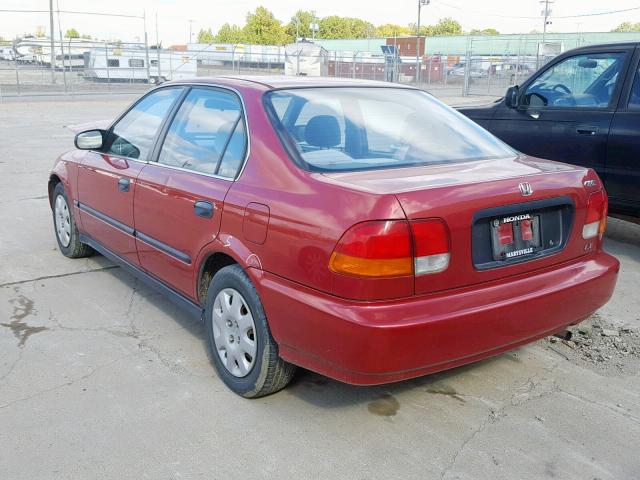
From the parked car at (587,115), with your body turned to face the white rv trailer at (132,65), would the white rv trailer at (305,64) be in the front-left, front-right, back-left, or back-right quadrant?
front-right

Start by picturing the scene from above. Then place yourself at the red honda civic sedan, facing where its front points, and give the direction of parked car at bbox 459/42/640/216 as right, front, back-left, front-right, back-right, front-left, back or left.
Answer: right

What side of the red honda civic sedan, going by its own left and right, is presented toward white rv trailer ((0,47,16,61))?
front

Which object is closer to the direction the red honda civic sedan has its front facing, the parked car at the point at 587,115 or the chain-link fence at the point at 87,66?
the chain-link fence

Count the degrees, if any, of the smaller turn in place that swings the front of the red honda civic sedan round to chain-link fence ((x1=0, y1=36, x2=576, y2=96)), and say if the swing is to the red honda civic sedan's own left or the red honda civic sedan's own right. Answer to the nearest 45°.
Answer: approximately 45° to the red honda civic sedan's own right

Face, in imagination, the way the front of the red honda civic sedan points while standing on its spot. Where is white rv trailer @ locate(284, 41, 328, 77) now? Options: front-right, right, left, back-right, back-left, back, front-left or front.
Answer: front-right

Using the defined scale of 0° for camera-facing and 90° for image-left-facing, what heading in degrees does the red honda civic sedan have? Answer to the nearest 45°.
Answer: approximately 135°

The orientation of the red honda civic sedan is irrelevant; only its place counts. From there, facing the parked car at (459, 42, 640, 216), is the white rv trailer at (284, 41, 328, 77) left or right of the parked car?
left

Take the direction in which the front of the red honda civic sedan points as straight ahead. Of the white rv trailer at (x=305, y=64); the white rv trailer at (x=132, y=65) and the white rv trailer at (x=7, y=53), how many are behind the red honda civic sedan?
0

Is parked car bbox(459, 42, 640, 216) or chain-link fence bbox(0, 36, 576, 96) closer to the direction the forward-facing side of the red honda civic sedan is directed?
the chain-link fence

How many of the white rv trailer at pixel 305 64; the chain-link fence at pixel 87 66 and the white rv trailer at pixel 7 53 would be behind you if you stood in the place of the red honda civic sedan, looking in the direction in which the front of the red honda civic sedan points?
0

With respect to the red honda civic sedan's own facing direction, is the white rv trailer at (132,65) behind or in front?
in front

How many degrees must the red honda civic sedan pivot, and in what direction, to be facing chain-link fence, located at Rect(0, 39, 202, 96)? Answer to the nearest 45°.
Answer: approximately 45° to its right
